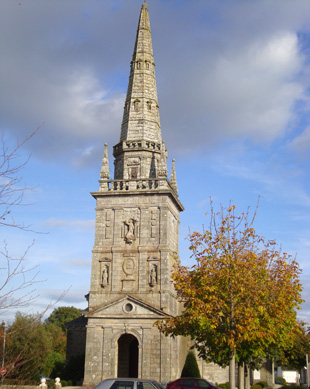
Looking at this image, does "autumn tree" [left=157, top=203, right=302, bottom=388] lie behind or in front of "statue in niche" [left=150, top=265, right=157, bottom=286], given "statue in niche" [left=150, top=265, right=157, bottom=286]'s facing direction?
in front

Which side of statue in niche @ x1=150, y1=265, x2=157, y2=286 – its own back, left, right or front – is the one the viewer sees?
front

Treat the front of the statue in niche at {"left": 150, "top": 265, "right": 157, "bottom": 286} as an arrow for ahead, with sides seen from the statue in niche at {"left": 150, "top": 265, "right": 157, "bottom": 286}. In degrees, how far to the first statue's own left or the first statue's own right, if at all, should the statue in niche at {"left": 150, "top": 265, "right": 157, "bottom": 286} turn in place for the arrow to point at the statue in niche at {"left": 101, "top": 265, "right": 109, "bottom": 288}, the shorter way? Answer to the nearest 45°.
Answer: approximately 90° to the first statue's own right

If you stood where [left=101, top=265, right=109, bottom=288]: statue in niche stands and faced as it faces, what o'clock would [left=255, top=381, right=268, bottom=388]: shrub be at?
The shrub is roughly at 8 o'clock from the statue in niche.

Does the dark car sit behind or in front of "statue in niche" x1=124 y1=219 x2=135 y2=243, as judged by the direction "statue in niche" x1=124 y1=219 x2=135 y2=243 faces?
in front
